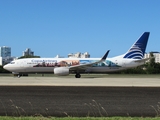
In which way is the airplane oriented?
to the viewer's left
